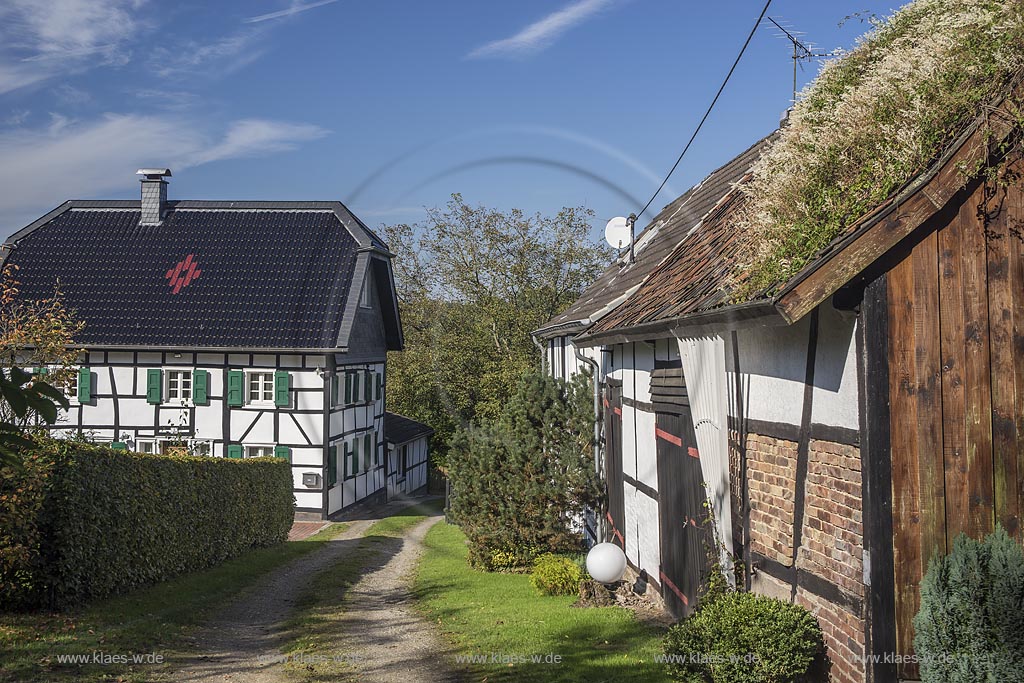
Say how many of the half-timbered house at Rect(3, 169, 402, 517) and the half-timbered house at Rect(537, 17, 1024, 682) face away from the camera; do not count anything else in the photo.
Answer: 0

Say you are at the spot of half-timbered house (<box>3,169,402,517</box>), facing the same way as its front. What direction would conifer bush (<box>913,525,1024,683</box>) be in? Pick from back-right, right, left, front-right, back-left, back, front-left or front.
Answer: front

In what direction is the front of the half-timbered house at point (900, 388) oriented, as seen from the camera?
facing the viewer and to the left of the viewer

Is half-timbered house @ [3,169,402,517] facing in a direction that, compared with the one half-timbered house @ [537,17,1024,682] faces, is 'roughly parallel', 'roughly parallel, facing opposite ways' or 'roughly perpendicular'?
roughly perpendicular

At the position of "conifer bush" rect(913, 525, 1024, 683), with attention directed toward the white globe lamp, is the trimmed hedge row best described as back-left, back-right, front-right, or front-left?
front-left

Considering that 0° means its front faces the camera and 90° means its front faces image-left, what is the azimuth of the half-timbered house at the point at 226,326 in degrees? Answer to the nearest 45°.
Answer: approximately 0°

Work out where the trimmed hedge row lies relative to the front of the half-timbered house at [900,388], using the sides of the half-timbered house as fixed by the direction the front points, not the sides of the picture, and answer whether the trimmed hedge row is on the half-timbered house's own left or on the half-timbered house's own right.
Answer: on the half-timbered house's own right

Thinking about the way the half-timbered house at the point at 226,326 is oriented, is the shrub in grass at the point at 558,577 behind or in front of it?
in front
